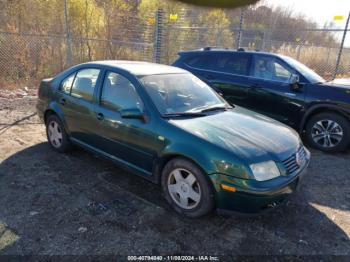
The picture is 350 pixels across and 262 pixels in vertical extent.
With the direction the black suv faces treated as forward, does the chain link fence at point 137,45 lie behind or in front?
behind

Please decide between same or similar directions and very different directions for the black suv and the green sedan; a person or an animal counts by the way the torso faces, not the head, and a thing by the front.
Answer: same or similar directions

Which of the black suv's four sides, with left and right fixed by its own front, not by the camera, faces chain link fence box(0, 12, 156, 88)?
back

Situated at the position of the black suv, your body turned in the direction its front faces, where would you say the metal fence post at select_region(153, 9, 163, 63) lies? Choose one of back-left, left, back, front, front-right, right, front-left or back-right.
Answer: back

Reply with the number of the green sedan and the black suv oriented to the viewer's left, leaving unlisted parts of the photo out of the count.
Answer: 0

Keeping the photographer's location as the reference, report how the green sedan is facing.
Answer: facing the viewer and to the right of the viewer

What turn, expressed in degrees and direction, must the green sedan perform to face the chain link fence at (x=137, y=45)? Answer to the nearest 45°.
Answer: approximately 135° to its left

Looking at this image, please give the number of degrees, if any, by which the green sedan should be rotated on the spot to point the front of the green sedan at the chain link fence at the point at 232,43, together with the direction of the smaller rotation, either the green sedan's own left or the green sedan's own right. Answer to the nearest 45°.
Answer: approximately 135° to the green sedan's own left

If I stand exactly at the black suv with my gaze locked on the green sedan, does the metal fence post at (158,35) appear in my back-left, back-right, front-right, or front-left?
back-right

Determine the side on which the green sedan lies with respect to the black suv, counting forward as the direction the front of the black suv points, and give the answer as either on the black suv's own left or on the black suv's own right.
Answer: on the black suv's own right

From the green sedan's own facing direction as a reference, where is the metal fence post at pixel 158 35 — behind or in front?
behind
